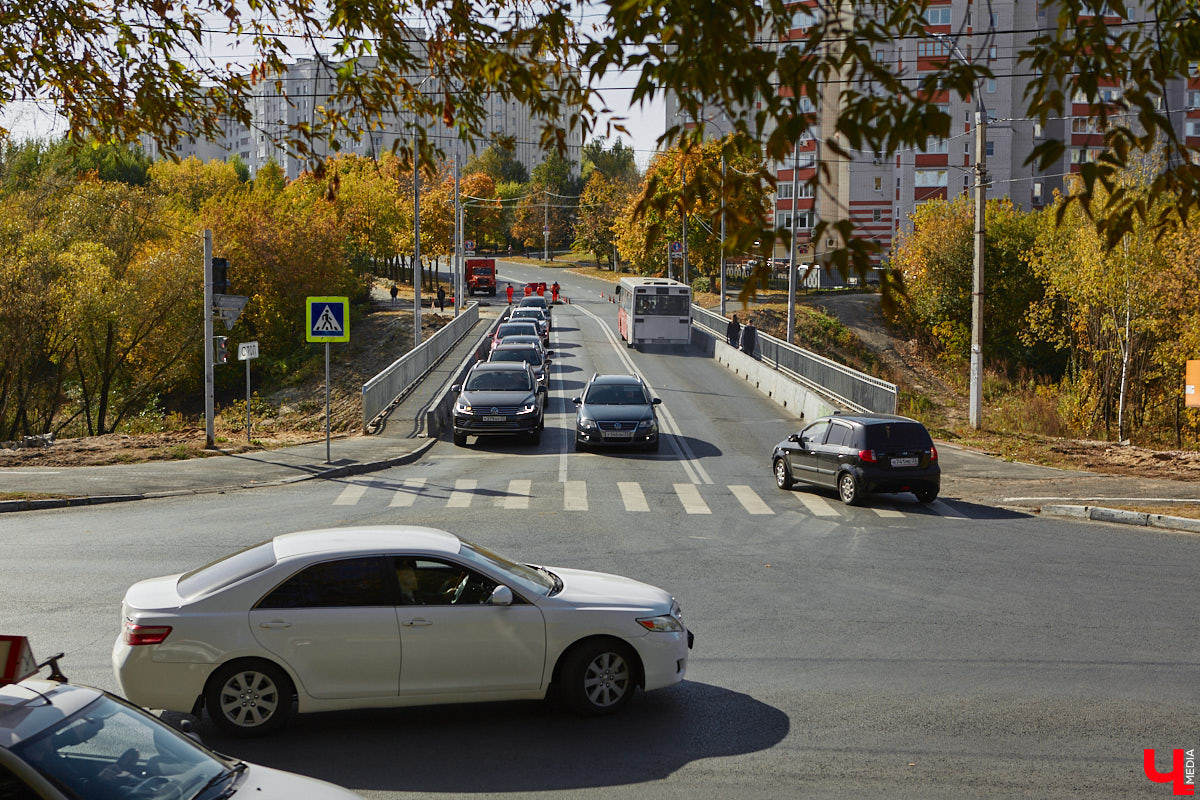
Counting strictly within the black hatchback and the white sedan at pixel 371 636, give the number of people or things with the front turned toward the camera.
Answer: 0

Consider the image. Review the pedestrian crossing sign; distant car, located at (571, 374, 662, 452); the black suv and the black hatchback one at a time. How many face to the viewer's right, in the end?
0

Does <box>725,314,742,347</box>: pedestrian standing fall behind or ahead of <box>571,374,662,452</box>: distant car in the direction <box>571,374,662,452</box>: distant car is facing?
behind

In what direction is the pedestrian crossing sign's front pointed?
toward the camera

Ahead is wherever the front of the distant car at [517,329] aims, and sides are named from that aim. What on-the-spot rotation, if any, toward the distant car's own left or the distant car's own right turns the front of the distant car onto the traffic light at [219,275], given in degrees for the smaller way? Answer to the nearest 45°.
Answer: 0° — it already faces it

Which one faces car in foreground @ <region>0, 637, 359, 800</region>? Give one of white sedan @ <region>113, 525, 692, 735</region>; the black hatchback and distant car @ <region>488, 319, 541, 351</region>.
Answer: the distant car

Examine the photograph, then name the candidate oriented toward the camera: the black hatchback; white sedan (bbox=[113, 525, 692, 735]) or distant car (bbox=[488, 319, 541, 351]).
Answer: the distant car

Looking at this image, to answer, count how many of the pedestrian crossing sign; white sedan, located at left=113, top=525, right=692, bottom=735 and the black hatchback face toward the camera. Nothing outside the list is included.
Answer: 1

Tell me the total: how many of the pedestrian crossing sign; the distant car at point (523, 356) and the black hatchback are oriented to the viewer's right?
0

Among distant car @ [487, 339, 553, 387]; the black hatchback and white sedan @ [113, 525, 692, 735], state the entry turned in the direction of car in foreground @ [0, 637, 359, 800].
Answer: the distant car

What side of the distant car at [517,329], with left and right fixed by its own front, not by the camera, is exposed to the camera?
front

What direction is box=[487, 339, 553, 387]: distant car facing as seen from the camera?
toward the camera

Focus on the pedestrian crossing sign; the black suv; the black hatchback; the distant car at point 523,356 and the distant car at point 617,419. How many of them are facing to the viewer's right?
0

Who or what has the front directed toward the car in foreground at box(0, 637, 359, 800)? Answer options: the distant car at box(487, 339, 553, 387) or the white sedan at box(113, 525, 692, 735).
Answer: the distant car

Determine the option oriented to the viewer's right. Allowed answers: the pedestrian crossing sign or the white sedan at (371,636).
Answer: the white sedan

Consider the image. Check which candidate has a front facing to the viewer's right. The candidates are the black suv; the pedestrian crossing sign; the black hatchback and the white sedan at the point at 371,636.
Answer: the white sedan
